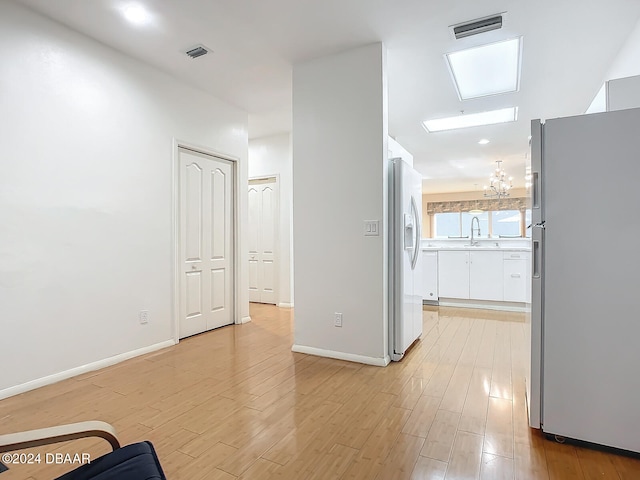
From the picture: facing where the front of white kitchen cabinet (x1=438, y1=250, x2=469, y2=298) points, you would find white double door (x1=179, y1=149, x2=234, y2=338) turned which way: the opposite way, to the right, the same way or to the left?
to the left

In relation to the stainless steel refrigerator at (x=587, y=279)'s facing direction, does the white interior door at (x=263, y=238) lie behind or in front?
in front

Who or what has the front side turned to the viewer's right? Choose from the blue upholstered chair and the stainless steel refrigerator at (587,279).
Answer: the blue upholstered chair

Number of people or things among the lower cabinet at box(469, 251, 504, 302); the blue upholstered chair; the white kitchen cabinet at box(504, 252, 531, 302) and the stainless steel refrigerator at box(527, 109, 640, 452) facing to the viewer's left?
1

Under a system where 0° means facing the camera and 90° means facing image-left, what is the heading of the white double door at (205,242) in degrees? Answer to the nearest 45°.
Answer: approximately 315°

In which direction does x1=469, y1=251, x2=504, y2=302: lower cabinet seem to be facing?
toward the camera

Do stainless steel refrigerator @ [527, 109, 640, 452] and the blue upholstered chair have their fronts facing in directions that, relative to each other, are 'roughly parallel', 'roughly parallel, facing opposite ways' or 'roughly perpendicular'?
roughly perpendicular

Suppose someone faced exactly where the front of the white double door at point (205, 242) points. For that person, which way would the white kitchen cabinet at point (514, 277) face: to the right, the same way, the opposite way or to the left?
to the right

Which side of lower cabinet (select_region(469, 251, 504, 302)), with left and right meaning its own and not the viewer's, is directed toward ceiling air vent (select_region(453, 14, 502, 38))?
front

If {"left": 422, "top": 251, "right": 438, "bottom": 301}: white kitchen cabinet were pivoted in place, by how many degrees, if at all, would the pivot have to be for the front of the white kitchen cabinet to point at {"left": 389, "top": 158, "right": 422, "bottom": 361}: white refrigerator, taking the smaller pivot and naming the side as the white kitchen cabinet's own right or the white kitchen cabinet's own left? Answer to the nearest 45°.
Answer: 0° — it already faces it

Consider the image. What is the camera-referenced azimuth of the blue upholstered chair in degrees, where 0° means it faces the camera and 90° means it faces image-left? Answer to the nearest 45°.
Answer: approximately 270°

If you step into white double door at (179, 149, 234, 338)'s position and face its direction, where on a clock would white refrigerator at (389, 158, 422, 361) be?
The white refrigerator is roughly at 12 o'clock from the white double door.

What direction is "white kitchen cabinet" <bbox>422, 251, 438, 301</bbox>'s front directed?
toward the camera
